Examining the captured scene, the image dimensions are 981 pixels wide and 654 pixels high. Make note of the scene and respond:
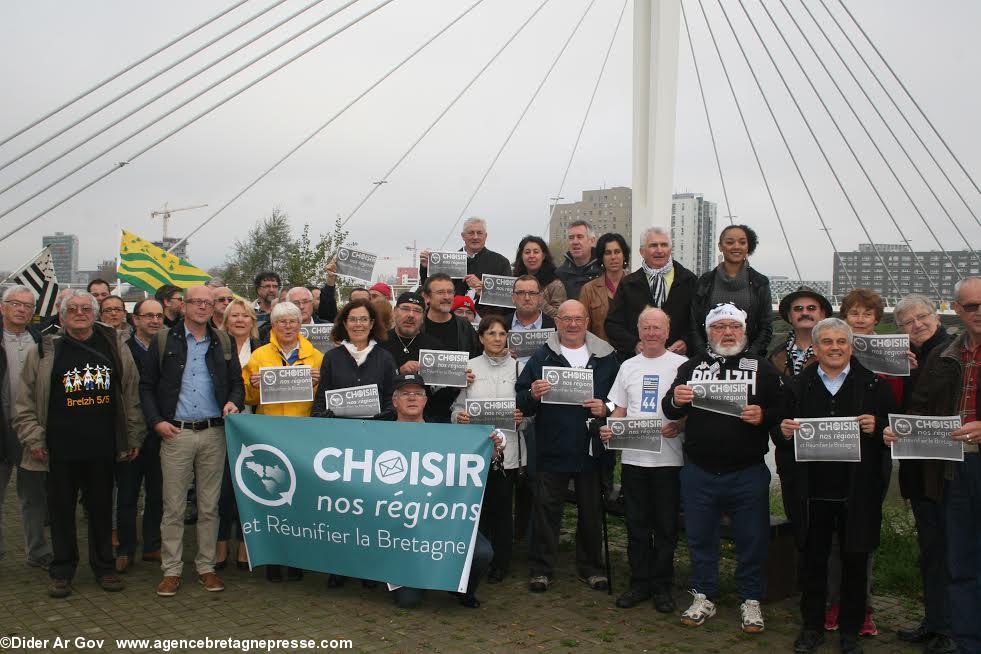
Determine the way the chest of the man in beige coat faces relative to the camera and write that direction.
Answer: toward the camera

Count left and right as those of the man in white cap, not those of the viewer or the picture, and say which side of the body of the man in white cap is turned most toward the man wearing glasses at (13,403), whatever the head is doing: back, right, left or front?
right

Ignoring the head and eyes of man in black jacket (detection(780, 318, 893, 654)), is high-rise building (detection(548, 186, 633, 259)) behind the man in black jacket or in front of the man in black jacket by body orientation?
behind

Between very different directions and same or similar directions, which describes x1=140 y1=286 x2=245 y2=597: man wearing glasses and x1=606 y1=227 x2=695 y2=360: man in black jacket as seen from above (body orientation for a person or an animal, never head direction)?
same or similar directions

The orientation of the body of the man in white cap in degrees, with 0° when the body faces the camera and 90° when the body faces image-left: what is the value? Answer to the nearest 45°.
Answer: approximately 0°

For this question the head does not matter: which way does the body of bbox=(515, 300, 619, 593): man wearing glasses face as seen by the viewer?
toward the camera

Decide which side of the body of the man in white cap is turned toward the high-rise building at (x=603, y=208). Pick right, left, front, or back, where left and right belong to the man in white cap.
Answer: back

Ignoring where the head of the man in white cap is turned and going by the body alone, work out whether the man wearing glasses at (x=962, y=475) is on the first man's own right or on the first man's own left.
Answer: on the first man's own left

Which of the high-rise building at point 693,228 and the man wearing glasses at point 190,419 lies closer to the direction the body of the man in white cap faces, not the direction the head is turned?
the man wearing glasses

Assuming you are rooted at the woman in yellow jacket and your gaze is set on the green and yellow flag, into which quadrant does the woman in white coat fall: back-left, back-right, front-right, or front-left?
back-right

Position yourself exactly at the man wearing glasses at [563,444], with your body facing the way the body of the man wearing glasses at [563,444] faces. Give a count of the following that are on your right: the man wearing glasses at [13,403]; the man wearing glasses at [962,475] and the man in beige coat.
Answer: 2

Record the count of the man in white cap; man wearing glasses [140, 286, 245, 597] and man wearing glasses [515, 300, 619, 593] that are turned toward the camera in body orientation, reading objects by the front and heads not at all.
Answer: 3

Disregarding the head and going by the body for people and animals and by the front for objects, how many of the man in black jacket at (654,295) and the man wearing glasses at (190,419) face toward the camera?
2

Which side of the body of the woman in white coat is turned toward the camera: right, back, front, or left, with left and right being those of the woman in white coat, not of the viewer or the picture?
front

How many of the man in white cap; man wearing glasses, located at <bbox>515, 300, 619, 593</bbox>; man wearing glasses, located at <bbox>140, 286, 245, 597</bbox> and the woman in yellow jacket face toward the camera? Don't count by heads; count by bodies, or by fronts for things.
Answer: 4
